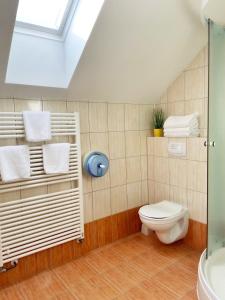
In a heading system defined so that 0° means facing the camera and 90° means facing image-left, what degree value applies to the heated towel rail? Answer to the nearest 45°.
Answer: approximately 315°

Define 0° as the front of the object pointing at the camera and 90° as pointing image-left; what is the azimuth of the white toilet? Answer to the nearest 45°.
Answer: approximately 45°

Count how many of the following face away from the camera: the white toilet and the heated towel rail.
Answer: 0
